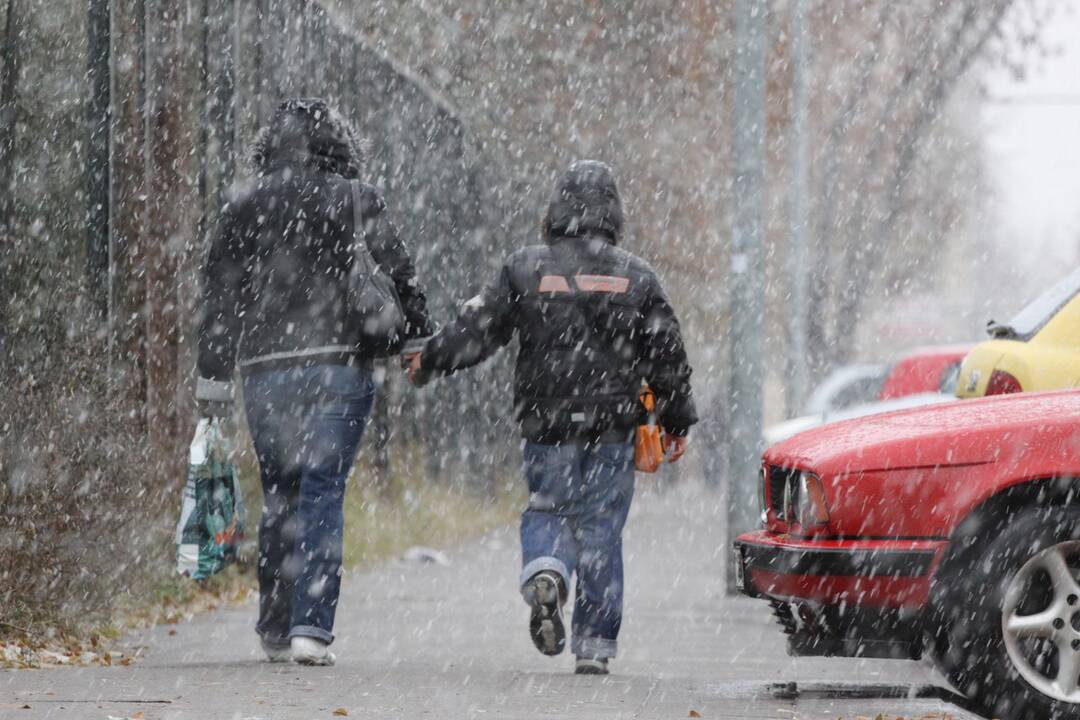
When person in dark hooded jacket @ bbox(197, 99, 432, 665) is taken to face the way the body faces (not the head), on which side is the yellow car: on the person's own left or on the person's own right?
on the person's own right

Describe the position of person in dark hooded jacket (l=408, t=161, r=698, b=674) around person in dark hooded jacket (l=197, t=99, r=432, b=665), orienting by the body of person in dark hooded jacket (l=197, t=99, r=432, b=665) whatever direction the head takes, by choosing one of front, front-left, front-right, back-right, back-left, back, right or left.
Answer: right

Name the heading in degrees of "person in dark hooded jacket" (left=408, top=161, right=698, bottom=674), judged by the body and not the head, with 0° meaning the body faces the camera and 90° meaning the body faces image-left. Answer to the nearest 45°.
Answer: approximately 180°

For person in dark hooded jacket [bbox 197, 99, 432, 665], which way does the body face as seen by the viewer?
away from the camera

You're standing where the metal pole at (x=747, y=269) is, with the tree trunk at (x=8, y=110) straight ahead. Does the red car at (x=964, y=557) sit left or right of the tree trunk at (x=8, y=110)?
left

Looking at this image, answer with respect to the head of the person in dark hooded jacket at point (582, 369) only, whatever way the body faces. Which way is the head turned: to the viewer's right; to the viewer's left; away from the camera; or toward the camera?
away from the camera

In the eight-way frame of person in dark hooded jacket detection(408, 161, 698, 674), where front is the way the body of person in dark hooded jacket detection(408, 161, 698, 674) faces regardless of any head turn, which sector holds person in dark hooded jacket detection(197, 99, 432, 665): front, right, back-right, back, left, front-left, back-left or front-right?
left

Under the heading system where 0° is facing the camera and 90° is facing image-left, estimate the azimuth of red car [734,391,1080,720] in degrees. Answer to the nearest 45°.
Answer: approximately 90°

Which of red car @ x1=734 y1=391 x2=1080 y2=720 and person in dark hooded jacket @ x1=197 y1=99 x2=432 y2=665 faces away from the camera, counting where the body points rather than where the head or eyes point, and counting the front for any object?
the person in dark hooded jacket
